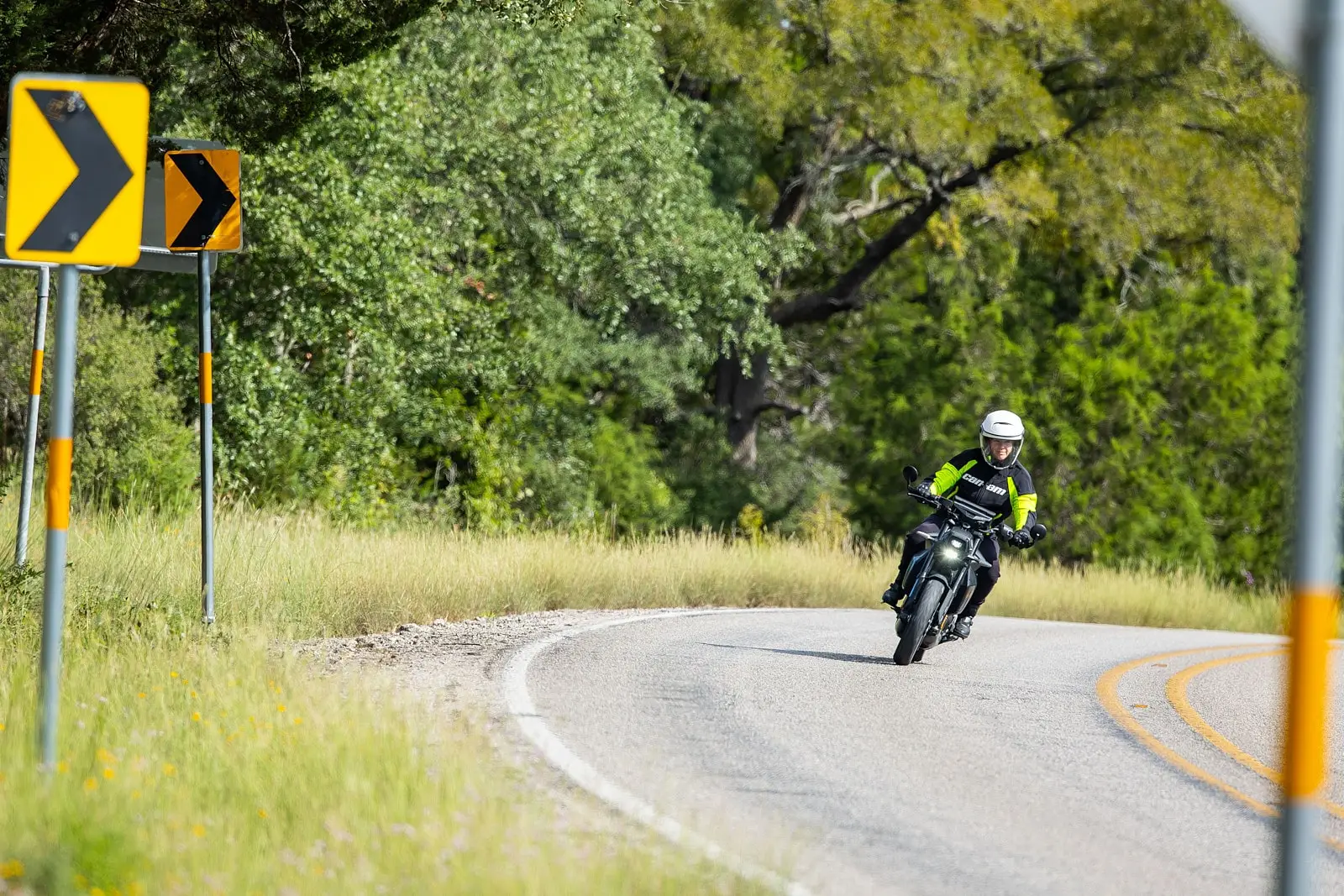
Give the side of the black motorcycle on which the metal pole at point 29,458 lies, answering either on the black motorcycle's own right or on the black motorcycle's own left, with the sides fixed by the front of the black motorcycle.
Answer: on the black motorcycle's own right

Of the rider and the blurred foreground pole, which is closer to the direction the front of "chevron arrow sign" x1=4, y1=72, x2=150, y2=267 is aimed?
the blurred foreground pole

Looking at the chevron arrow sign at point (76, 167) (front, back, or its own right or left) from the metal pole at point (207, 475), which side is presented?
back

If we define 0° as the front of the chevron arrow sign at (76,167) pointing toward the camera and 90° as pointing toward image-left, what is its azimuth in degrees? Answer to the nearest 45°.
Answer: approximately 0°

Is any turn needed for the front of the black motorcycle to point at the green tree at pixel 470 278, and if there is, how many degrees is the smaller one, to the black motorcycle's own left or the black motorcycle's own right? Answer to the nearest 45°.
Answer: approximately 135° to the black motorcycle's own right

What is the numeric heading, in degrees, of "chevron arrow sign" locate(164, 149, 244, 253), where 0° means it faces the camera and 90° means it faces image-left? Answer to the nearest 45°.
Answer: approximately 0°

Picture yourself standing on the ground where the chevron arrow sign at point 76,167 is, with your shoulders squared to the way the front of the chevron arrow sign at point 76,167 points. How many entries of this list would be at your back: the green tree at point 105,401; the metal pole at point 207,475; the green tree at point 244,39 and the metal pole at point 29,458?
4

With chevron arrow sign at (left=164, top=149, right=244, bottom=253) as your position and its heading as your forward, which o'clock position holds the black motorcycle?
The black motorcycle is roughly at 9 o'clock from the chevron arrow sign.

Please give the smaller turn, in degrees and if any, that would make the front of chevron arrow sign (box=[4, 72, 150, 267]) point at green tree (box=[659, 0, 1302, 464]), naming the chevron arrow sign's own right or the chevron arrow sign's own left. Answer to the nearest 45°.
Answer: approximately 135° to the chevron arrow sign's own left
